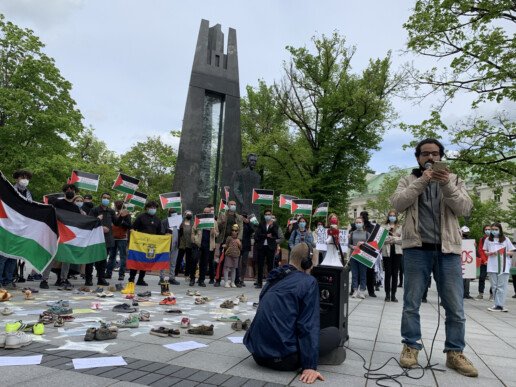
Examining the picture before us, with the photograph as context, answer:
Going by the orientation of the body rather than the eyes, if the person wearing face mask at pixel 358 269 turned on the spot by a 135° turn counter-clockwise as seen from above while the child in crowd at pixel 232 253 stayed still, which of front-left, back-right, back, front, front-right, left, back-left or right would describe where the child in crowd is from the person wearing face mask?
back-left

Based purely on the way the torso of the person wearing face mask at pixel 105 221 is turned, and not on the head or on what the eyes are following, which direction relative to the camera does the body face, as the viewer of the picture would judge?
toward the camera

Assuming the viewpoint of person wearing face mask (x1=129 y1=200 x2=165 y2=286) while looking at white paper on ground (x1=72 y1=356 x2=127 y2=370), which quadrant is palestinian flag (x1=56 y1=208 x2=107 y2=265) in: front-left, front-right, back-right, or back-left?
front-right

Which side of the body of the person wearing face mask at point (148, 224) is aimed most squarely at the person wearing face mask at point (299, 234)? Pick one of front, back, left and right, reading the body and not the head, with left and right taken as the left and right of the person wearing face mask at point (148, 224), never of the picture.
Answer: left

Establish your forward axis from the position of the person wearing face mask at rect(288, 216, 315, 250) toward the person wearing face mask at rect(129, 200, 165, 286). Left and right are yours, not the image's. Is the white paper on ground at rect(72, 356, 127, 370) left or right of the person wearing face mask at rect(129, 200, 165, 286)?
left

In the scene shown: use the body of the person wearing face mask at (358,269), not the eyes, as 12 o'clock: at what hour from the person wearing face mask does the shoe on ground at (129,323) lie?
The shoe on ground is roughly at 1 o'clock from the person wearing face mask.

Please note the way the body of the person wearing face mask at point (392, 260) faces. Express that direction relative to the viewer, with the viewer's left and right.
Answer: facing the viewer

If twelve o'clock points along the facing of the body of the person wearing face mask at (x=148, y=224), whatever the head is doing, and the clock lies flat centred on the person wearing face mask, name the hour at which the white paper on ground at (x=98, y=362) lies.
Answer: The white paper on ground is roughly at 12 o'clock from the person wearing face mask.

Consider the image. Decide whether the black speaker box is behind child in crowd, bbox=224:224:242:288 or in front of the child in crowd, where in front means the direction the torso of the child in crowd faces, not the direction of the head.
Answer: in front

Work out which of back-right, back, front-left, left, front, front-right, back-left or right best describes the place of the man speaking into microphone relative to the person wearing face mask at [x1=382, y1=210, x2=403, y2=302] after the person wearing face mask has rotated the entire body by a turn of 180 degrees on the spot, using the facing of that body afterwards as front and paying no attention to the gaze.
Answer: back

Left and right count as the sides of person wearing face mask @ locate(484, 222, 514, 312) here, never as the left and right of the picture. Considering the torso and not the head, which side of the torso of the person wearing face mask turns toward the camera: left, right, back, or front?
front

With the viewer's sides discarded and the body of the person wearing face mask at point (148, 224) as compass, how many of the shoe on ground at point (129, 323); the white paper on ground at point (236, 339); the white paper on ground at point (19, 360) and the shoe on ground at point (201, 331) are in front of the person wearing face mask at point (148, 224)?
4

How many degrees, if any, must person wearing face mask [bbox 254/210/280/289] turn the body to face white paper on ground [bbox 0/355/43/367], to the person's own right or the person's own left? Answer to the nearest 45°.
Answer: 0° — they already face it
